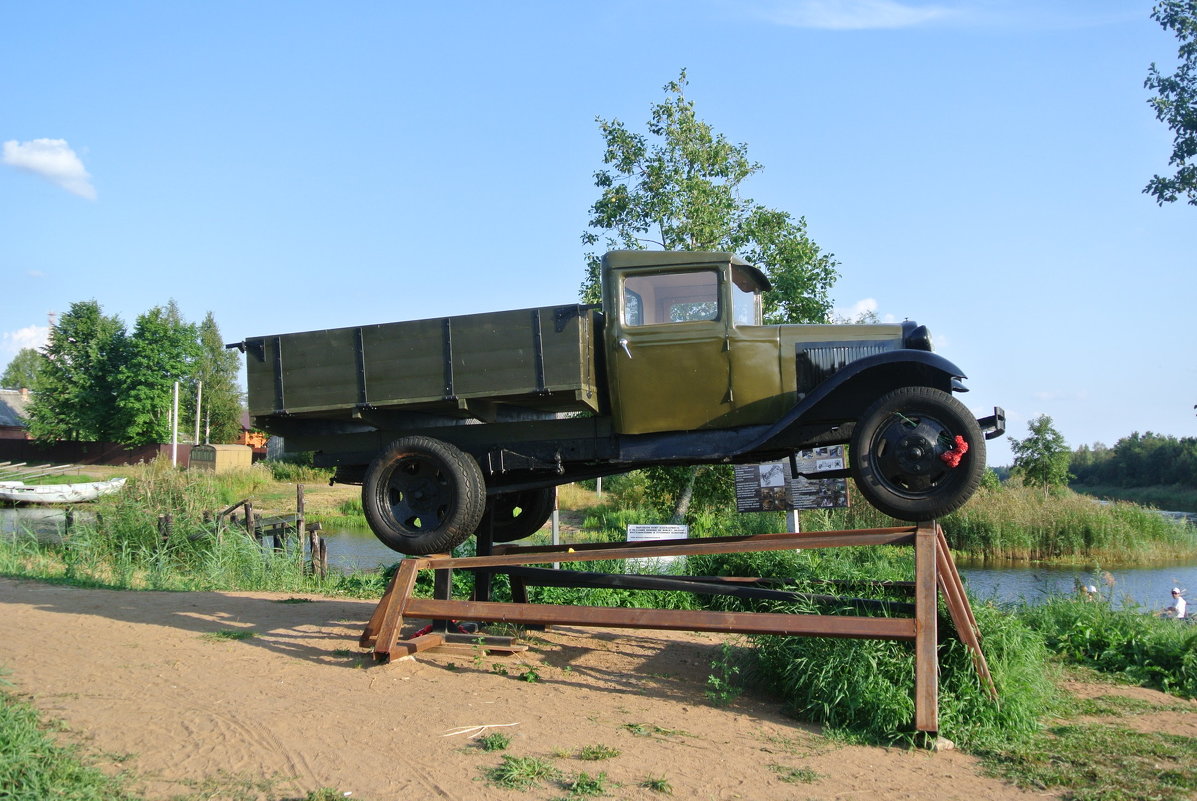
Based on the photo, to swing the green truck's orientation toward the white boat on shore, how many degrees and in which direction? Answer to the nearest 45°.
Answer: approximately 135° to its left

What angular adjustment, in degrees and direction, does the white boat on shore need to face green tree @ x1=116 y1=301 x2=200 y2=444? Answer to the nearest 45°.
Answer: approximately 90° to its left

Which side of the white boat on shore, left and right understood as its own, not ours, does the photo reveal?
right

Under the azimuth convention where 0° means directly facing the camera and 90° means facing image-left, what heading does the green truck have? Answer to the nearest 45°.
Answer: approximately 270°

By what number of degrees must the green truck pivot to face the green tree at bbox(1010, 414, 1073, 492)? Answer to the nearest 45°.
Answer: approximately 45° to its left

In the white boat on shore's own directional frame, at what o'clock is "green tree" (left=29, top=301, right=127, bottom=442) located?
The green tree is roughly at 9 o'clock from the white boat on shore.

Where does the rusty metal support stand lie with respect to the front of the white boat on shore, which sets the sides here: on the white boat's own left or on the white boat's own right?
on the white boat's own right

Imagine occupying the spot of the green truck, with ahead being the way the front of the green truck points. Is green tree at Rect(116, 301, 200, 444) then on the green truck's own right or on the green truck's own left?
on the green truck's own left

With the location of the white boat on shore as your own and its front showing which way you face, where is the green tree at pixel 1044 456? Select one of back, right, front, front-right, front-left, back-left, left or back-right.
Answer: front-right

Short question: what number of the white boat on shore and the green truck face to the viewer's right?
2

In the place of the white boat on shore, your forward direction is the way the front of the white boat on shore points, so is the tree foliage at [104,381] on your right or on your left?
on your left

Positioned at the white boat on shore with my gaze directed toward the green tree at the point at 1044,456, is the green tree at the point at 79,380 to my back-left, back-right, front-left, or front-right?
back-left

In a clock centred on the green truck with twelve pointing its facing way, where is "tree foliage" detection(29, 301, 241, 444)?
The tree foliage is roughly at 8 o'clock from the green truck.
